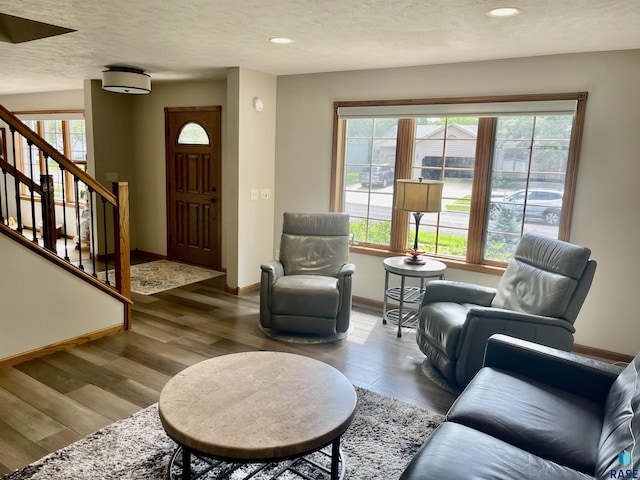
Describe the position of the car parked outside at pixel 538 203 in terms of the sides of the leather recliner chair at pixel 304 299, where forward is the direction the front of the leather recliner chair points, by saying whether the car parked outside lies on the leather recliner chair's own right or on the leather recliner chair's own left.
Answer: on the leather recliner chair's own left

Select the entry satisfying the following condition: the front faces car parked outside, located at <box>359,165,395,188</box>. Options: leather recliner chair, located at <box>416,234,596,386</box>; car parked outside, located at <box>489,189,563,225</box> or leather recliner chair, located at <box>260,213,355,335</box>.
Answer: car parked outside, located at <box>489,189,563,225</box>

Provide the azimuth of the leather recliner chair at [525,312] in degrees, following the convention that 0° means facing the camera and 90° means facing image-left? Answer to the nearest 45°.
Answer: approximately 45°

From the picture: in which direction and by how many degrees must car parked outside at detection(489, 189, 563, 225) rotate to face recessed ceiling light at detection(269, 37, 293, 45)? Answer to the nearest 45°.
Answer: approximately 45° to its left

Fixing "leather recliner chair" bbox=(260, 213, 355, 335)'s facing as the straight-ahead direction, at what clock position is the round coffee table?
The round coffee table is roughly at 12 o'clock from the leather recliner chair.

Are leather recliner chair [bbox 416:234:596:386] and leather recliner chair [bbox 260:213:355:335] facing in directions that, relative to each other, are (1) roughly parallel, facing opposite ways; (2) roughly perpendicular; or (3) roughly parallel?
roughly perpendicular

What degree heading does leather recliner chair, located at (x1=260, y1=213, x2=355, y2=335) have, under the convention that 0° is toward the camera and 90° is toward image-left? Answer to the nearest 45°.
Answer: approximately 0°

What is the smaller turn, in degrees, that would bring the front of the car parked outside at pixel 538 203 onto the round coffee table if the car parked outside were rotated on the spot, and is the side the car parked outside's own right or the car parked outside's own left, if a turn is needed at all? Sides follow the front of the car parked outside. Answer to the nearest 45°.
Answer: approximately 90° to the car parked outside's own left

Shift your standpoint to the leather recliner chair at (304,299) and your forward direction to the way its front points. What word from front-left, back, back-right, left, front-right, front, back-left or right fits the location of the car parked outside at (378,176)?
back-left

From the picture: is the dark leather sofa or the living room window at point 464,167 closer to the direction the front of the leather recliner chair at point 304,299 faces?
the dark leather sofa

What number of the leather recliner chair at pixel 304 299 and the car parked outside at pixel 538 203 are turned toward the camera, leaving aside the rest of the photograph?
1
